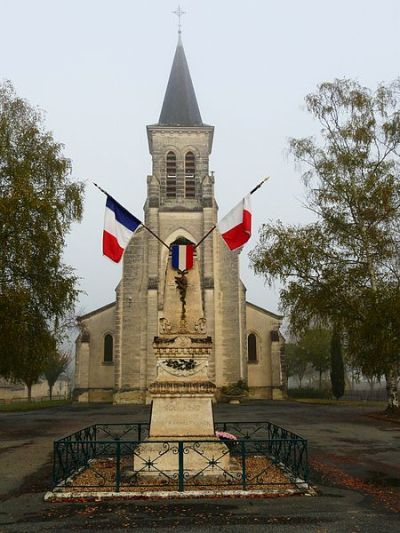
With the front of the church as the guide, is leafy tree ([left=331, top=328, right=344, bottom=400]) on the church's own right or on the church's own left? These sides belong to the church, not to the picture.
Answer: on the church's own left

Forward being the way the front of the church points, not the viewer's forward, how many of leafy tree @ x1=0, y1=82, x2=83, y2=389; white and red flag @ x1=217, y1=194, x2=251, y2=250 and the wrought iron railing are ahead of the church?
3

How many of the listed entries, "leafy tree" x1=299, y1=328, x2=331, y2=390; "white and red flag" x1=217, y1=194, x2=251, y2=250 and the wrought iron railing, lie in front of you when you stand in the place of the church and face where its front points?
2

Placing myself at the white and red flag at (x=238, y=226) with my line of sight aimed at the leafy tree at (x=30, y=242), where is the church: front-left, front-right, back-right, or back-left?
front-right

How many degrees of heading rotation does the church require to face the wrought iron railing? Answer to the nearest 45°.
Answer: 0° — it already faces it

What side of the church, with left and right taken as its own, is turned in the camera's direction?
front

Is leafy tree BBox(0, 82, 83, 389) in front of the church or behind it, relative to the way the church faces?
in front

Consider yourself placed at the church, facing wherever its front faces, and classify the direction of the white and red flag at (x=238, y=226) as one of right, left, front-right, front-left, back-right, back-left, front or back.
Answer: front

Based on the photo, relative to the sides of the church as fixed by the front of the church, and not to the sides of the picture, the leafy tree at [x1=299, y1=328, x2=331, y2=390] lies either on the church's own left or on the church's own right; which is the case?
on the church's own left

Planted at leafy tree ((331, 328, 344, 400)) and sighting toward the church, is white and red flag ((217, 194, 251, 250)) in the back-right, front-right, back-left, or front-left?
front-left
